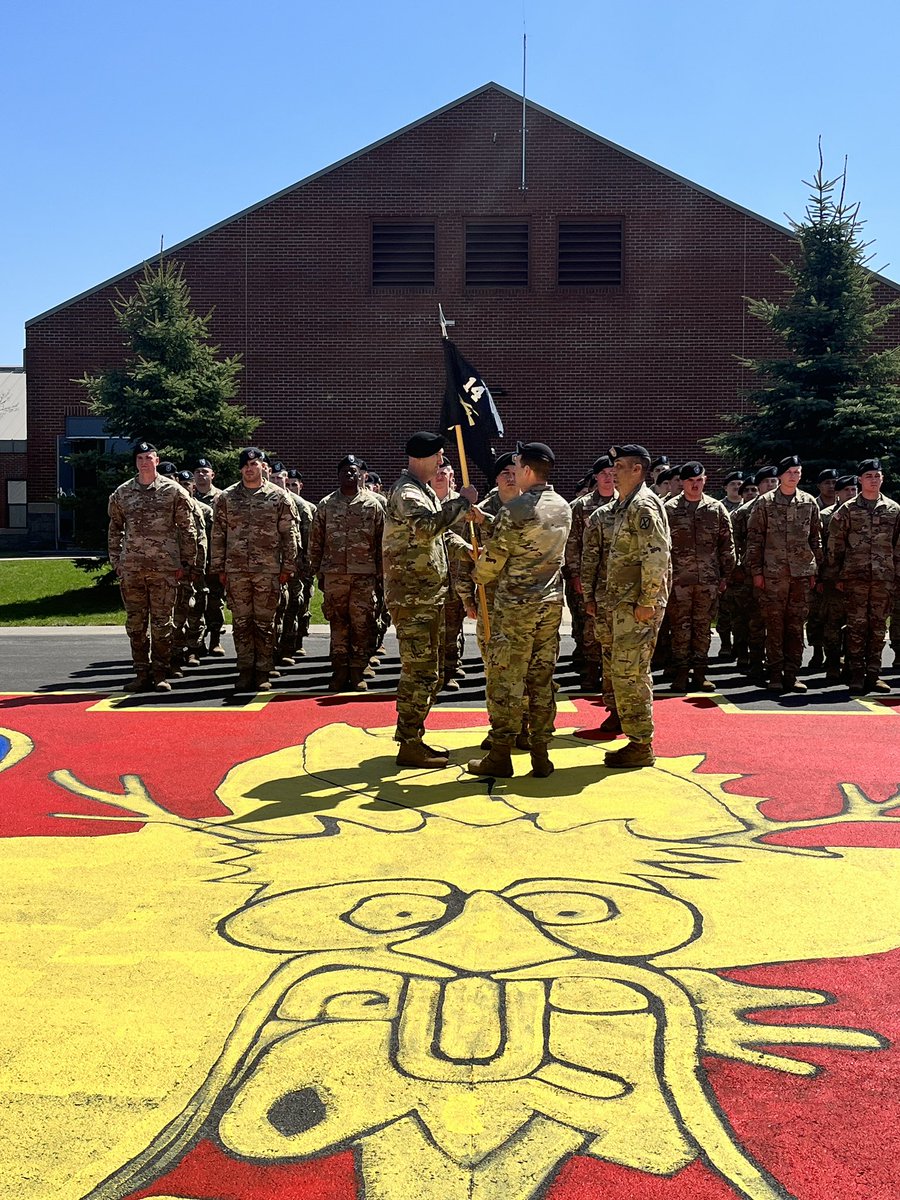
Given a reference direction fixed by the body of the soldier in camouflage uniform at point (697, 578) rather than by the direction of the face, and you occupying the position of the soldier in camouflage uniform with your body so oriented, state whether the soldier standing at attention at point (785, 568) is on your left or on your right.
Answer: on your left

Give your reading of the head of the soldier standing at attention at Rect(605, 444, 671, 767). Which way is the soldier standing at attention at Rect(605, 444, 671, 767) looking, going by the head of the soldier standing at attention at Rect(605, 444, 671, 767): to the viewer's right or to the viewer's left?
to the viewer's left

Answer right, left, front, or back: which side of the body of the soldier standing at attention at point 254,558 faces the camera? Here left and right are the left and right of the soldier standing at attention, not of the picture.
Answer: front

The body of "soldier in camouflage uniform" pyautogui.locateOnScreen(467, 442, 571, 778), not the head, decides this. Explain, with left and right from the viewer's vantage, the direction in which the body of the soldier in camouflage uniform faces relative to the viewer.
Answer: facing away from the viewer and to the left of the viewer

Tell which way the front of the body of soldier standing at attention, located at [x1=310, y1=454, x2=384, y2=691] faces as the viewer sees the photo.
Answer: toward the camera

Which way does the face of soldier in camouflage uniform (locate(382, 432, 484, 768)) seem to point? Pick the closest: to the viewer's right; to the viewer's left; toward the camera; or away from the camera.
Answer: to the viewer's right

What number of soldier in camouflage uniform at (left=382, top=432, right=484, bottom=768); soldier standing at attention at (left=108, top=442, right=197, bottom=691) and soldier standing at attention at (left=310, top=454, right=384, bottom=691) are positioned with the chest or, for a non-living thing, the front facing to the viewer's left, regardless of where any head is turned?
0

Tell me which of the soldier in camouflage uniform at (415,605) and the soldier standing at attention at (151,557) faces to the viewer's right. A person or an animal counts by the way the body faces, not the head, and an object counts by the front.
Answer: the soldier in camouflage uniform

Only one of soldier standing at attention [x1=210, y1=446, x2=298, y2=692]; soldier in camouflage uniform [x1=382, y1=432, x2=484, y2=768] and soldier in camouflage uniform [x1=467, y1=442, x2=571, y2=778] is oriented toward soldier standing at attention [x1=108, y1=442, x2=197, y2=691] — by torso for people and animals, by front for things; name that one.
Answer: soldier in camouflage uniform [x1=467, y1=442, x2=571, y2=778]

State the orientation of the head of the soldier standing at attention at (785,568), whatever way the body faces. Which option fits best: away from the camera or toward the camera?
toward the camera

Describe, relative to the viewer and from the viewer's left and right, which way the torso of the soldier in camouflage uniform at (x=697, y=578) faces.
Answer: facing the viewer

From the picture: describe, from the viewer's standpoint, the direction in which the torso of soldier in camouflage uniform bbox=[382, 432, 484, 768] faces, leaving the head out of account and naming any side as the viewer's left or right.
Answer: facing to the right of the viewer
